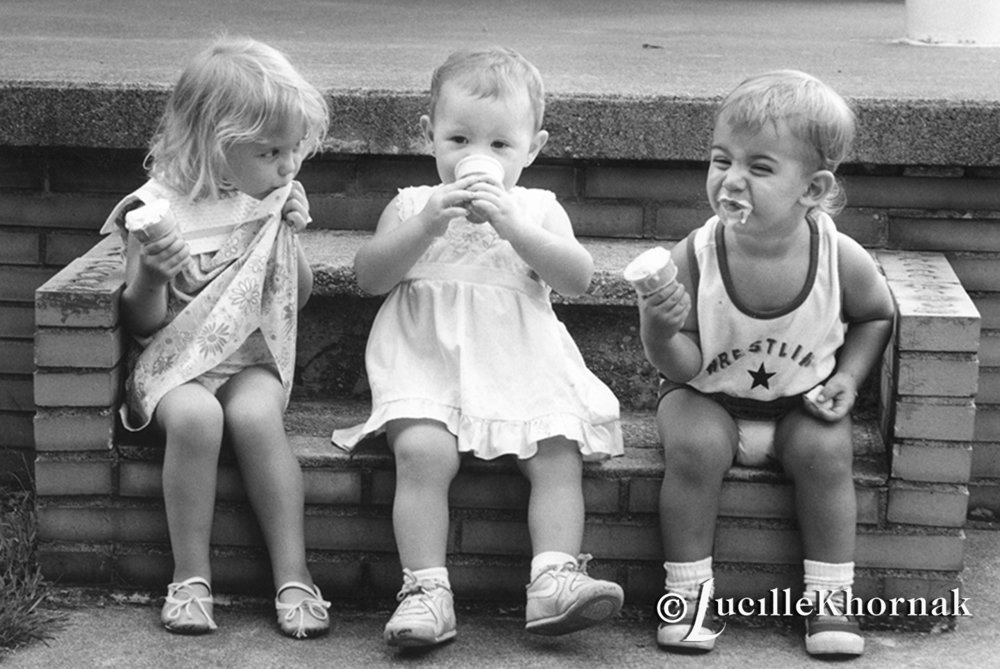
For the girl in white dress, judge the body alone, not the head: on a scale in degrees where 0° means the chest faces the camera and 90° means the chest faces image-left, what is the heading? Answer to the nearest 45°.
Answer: approximately 0°
